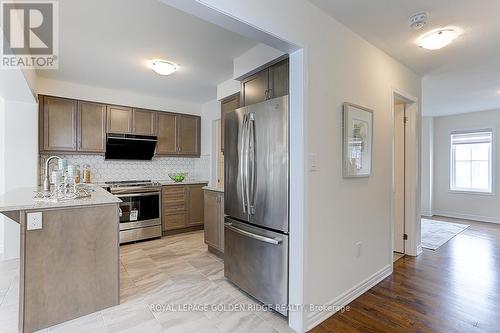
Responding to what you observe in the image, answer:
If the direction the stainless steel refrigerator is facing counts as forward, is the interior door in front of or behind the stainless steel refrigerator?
behind

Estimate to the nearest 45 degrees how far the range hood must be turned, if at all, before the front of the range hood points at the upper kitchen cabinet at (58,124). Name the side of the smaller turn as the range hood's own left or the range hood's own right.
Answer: approximately 90° to the range hood's own right

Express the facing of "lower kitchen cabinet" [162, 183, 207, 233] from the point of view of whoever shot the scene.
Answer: facing the viewer and to the right of the viewer

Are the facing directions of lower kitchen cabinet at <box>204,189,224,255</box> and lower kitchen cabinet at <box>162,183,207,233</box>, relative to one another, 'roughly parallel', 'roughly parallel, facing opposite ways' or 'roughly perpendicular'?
roughly perpendicular

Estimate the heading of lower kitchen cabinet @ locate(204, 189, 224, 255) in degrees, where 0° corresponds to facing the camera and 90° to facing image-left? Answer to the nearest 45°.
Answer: approximately 45°

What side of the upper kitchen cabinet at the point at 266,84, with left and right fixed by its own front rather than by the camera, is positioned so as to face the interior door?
back

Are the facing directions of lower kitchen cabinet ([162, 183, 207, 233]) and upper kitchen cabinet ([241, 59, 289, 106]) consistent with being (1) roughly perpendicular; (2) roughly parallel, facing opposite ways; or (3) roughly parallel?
roughly perpendicular

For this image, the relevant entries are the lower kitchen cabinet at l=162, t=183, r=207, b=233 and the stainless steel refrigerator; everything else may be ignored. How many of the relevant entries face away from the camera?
0

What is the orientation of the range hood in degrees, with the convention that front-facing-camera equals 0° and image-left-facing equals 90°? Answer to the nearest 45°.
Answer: approximately 0°
